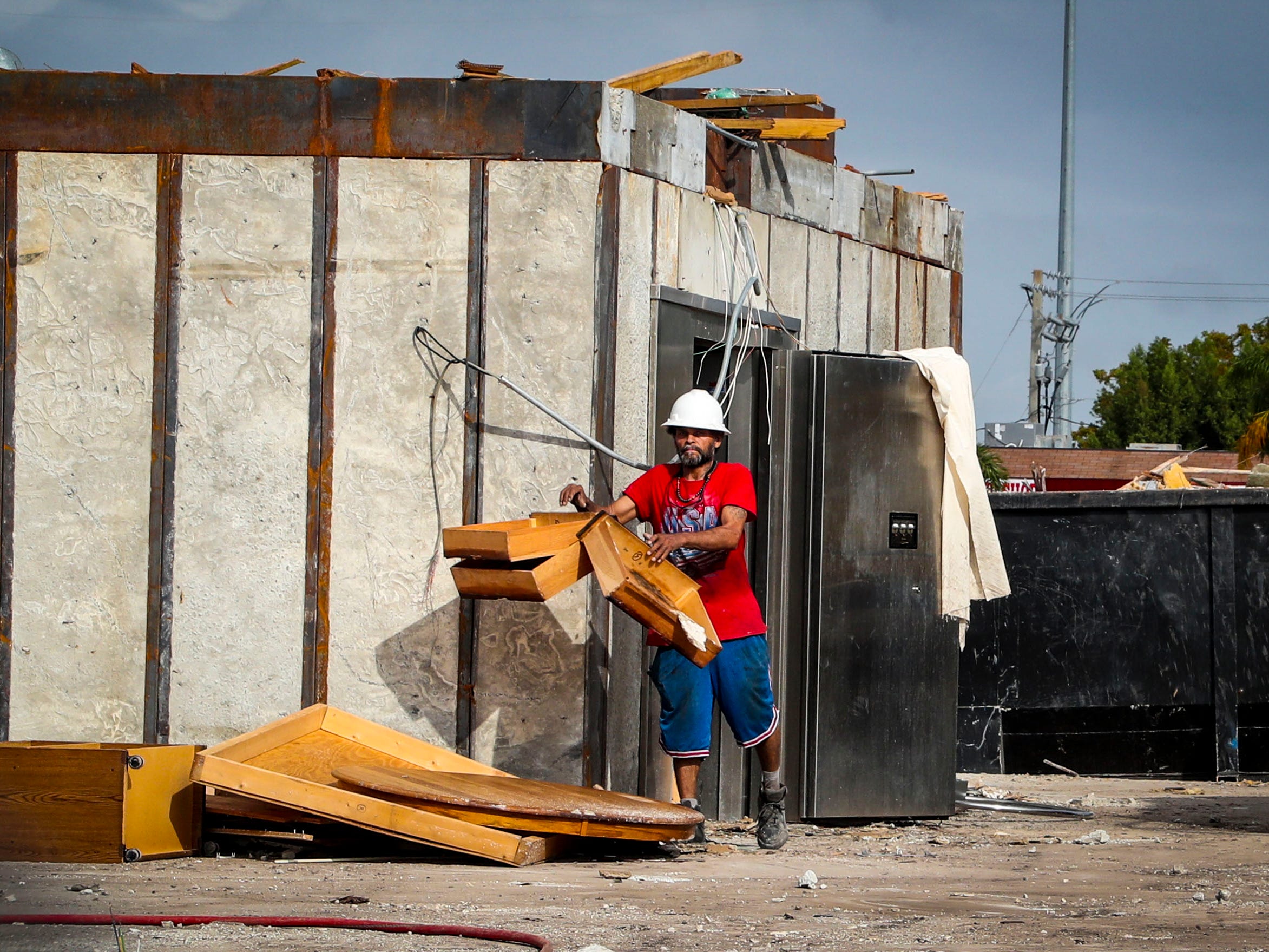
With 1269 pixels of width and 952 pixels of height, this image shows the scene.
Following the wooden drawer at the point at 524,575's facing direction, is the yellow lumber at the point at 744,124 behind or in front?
behind

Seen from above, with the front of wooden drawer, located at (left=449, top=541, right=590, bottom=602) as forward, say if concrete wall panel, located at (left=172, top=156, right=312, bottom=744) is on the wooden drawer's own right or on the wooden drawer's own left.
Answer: on the wooden drawer's own right

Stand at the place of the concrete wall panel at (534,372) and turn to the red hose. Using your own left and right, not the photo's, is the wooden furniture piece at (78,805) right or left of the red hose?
right

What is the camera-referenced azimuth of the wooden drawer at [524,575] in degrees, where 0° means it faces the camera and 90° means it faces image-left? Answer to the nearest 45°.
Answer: approximately 45°
